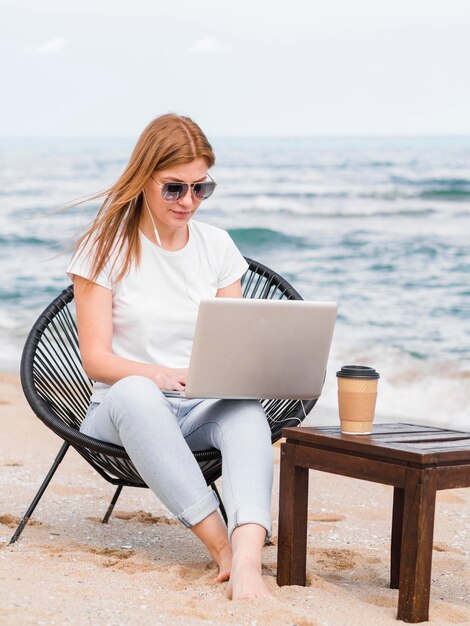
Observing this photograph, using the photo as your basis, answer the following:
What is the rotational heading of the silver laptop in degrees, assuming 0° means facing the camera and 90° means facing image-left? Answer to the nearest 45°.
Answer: approximately 135°

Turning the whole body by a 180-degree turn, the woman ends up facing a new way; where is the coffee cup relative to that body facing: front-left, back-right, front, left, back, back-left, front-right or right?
back

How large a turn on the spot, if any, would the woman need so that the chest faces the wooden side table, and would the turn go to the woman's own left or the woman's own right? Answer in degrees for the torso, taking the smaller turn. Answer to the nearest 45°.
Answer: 0° — they already face it

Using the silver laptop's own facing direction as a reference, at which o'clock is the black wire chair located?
The black wire chair is roughly at 12 o'clock from the silver laptop.
